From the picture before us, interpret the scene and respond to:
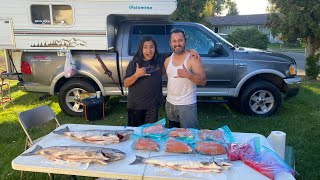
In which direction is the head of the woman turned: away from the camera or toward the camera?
toward the camera

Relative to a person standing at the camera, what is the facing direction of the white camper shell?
facing to the right of the viewer

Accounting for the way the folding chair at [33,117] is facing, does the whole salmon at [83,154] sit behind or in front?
in front

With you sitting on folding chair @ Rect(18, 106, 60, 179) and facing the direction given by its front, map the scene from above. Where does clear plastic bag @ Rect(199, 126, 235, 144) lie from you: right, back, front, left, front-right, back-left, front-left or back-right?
front

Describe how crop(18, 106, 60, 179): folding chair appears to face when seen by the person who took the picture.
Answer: facing the viewer and to the right of the viewer

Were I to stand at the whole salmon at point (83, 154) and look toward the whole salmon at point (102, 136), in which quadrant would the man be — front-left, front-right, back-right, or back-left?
front-right

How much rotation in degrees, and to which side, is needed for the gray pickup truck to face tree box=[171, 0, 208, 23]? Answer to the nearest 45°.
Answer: approximately 90° to its left

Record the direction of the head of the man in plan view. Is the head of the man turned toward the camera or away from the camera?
toward the camera

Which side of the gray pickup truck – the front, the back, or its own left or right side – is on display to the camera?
right

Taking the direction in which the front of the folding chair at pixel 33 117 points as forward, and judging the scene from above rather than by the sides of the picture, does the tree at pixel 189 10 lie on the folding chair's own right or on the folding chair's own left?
on the folding chair's own left

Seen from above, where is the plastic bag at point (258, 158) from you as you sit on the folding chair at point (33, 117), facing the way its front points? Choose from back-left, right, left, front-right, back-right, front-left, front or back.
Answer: front

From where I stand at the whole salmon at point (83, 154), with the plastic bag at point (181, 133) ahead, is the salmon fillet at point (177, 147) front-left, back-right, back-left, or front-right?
front-right
